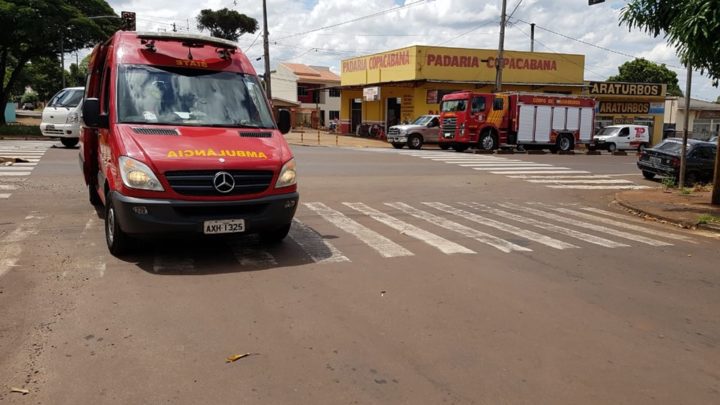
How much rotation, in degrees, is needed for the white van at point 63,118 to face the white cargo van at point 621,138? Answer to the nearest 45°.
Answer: approximately 135° to its left

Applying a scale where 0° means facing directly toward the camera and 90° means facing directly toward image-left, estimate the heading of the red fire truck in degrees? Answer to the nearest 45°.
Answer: approximately 45°

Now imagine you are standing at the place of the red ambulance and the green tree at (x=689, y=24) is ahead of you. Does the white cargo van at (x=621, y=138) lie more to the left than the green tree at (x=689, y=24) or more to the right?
left

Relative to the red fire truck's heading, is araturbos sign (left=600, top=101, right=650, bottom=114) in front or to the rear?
to the rear

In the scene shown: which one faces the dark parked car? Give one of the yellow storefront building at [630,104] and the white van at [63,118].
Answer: the yellow storefront building

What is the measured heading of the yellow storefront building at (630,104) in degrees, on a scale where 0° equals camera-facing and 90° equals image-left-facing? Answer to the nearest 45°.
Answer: approximately 0°

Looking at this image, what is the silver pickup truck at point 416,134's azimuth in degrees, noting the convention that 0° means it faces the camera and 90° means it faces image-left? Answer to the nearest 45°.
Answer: approximately 45°
